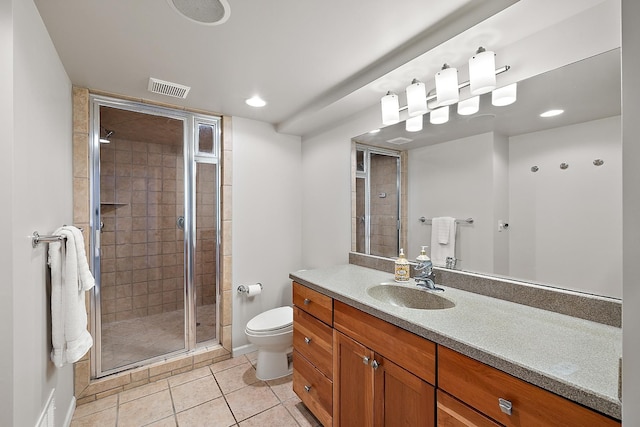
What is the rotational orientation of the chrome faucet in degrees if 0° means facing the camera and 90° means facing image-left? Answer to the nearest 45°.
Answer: approximately 45°

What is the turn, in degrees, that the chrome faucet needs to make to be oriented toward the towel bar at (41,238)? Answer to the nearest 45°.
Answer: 0° — it already faces it

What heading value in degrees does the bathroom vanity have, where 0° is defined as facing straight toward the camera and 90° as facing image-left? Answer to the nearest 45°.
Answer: approximately 45°

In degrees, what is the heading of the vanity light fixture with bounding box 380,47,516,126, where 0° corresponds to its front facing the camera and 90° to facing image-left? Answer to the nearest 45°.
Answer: approximately 45°

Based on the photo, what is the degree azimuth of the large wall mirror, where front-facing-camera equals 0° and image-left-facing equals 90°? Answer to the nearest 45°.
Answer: approximately 45°
